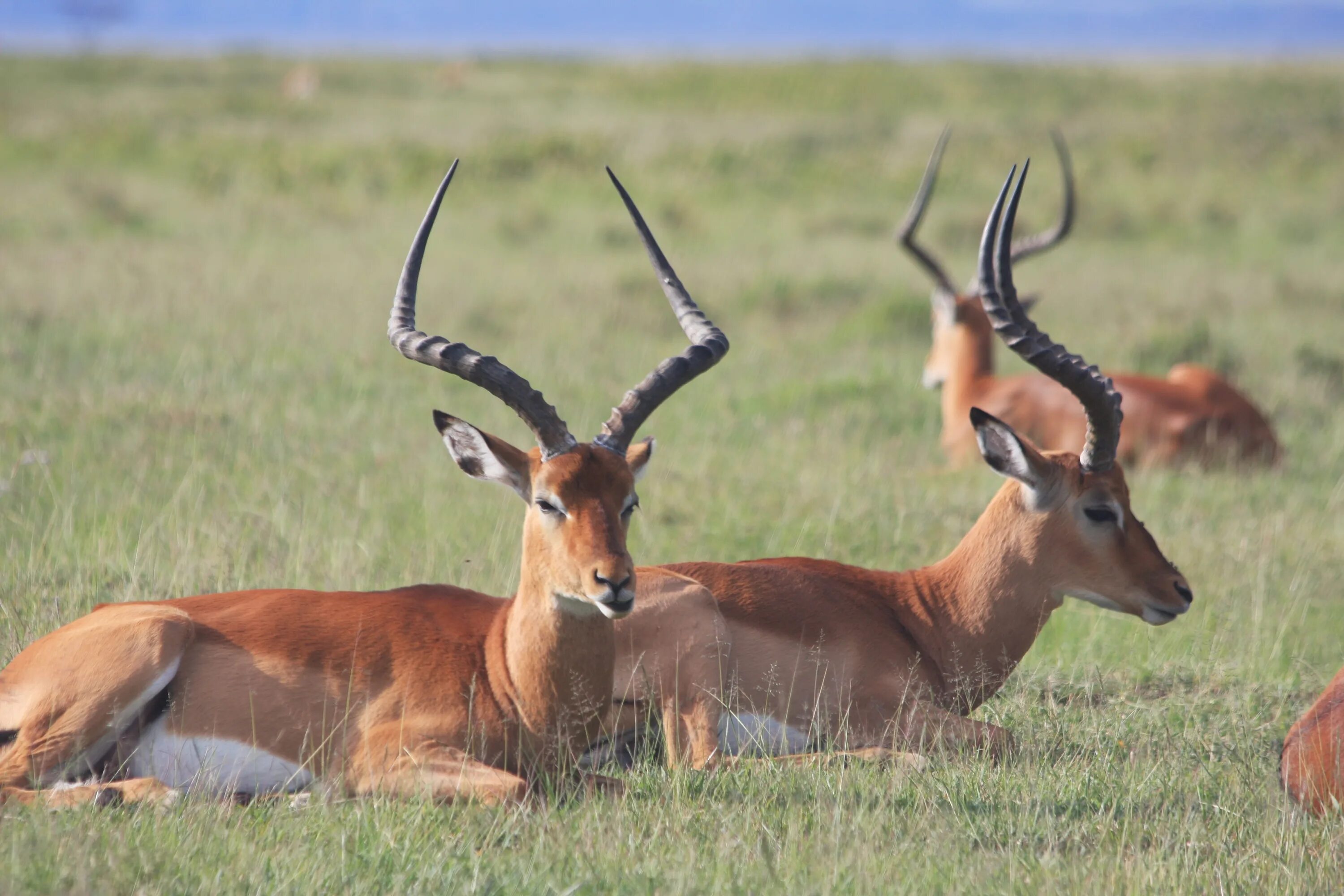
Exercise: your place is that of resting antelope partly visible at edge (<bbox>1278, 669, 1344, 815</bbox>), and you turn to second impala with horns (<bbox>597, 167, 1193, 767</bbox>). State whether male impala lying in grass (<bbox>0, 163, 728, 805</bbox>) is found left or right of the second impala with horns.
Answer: left

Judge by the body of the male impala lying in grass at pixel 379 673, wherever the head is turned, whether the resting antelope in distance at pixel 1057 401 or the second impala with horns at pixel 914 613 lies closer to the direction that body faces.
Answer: the second impala with horns

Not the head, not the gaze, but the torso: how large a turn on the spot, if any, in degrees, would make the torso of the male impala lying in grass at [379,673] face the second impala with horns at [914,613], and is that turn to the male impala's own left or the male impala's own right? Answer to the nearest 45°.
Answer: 0° — it already faces it

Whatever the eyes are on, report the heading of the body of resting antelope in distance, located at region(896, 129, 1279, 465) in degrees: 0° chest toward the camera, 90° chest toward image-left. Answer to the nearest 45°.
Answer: approximately 90°

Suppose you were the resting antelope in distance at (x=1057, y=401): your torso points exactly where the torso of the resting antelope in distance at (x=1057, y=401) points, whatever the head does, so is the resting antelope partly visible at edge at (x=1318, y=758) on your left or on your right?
on your left

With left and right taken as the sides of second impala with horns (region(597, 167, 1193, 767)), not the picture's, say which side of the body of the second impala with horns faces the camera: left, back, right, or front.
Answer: right

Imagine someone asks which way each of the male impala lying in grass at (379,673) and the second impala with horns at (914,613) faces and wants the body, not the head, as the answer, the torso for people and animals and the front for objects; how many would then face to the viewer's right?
2

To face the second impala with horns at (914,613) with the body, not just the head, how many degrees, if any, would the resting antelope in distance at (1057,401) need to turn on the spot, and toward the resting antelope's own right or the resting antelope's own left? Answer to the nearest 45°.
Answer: approximately 90° to the resting antelope's own left

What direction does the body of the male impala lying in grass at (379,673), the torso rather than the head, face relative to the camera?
to the viewer's right

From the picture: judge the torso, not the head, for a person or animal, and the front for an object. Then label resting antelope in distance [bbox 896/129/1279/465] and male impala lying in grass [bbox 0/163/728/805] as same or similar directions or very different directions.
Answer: very different directions
